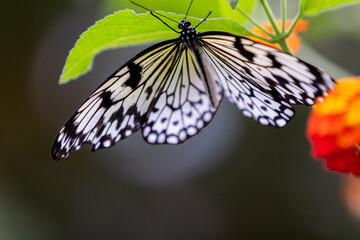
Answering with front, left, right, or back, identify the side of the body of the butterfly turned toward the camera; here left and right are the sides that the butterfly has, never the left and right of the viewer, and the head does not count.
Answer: back
